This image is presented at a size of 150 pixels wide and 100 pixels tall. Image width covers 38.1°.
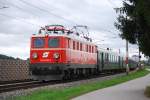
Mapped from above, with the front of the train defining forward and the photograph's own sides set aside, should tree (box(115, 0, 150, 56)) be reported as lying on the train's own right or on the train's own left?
on the train's own left

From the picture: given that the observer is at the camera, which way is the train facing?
facing the viewer and to the left of the viewer
